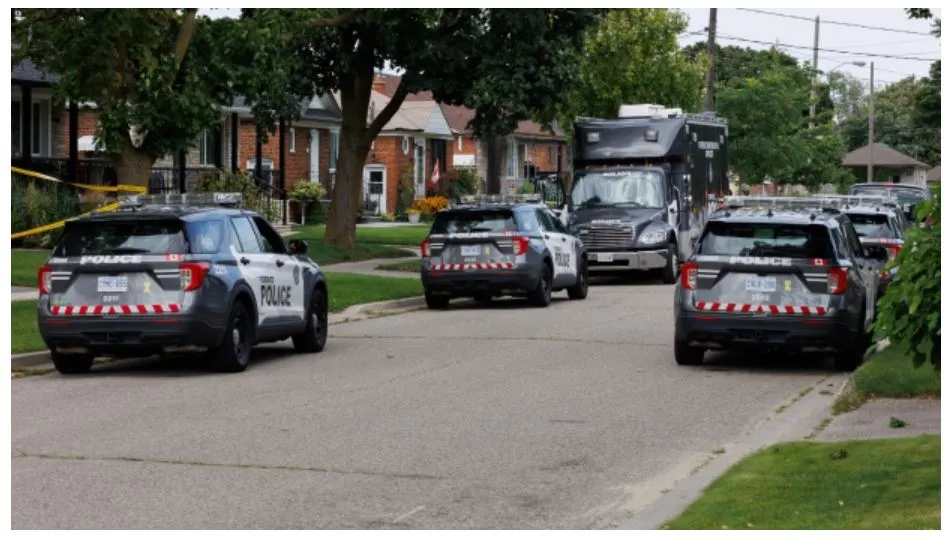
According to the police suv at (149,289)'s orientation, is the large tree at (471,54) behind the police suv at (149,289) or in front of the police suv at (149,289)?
in front

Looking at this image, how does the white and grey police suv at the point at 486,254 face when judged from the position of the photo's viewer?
facing away from the viewer and to the right of the viewer

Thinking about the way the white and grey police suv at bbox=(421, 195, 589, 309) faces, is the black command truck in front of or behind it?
in front

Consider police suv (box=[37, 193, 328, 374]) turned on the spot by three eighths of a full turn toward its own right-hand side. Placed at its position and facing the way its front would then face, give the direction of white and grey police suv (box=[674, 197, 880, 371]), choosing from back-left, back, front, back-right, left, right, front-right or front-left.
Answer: left

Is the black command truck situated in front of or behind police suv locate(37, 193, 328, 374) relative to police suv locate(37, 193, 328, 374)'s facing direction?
in front

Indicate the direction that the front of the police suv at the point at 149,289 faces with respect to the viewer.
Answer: facing away from the viewer and to the right of the viewer

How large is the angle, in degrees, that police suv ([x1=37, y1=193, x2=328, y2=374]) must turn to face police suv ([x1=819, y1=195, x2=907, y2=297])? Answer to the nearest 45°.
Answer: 0° — it already faces it

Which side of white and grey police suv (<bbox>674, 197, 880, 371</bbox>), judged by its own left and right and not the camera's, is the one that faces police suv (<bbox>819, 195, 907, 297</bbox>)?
front

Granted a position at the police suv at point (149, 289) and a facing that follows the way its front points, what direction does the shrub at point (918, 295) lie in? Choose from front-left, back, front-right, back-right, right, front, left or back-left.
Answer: right

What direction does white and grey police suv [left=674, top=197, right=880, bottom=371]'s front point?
away from the camera

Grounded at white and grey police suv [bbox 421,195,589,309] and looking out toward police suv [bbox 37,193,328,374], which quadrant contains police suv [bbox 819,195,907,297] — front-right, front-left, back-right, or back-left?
back-left
